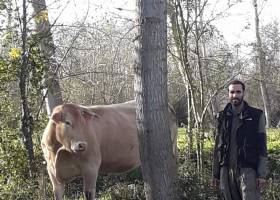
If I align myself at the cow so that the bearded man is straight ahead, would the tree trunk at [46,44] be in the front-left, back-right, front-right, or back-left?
back-left

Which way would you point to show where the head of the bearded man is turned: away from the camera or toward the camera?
toward the camera

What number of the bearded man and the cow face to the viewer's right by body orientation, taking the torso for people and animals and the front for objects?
0

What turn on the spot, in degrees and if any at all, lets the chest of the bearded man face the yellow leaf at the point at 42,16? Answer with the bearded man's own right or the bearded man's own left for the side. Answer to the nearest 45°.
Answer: approximately 135° to the bearded man's own right

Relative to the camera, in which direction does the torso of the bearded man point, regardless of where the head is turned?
toward the camera

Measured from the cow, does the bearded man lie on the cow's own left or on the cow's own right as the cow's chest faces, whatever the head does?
on the cow's own left

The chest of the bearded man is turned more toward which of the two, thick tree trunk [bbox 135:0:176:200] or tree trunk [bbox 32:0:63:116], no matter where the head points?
the thick tree trunk

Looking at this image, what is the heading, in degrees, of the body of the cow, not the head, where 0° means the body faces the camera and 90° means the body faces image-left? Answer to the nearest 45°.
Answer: approximately 45°

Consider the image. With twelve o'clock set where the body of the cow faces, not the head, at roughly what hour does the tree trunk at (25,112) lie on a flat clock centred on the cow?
The tree trunk is roughly at 3 o'clock from the cow.

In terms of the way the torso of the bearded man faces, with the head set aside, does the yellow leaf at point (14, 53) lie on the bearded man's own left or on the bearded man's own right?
on the bearded man's own right
